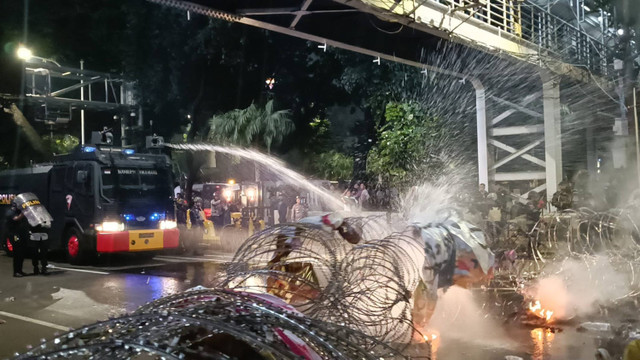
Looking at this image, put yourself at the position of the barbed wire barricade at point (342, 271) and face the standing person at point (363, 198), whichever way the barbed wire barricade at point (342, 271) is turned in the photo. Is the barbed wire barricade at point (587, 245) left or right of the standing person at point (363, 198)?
right

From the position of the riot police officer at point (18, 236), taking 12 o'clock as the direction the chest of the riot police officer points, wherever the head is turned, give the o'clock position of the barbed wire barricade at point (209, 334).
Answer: The barbed wire barricade is roughly at 3 o'clock from the riot police officer.

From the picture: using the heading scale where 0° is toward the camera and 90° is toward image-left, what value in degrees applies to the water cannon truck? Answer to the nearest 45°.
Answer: approximately 315°

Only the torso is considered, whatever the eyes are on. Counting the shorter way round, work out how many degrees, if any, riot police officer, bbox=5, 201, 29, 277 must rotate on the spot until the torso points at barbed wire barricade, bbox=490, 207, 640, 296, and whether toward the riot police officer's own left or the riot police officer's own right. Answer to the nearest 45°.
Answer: approximately 45° to the riot police officer's own right

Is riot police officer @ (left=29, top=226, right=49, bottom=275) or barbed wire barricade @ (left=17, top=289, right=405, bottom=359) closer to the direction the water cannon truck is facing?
the barbed wire barricade

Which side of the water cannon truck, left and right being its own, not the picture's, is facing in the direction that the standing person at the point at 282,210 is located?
left

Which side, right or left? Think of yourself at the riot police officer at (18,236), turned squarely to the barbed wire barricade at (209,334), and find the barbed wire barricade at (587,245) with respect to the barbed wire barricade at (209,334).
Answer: left

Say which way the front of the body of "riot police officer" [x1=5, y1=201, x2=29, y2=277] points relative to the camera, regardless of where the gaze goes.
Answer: to the viewer's right
